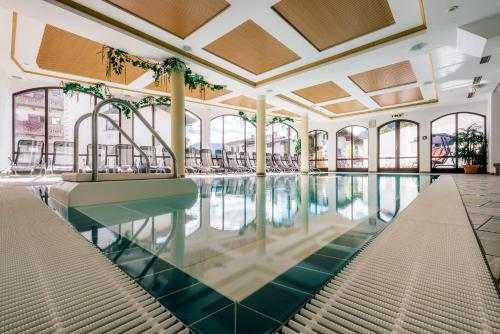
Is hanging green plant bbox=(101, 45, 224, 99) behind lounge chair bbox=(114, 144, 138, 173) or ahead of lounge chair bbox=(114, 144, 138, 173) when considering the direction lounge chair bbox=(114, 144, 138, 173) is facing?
ahead

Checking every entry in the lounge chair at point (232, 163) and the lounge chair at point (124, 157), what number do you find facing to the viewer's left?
0

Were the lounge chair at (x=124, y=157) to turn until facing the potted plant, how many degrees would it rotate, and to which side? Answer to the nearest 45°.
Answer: approximately 45° to its left

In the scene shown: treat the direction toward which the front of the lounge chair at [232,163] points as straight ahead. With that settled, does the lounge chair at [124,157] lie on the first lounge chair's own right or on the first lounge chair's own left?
on the first lounge chair's own right

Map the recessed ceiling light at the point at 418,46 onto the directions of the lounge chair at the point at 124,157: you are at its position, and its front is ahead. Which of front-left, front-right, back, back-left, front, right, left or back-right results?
front-left

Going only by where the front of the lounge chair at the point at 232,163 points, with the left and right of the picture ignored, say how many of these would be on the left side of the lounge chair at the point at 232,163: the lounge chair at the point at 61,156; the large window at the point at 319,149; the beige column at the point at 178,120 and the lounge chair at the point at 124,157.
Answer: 1

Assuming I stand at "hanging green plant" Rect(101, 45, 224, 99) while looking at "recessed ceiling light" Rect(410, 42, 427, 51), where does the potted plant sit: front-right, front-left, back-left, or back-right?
front-left

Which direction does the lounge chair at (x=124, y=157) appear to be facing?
toward the camera

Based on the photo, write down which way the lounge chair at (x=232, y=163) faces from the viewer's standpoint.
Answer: facing the viewer and to the right of the viewer

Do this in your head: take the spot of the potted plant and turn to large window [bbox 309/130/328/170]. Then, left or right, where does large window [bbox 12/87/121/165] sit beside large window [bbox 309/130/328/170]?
left

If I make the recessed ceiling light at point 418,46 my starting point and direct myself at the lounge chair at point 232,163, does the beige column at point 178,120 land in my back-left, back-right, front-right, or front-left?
front-left

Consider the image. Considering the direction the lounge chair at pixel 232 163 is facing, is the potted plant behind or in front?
in front

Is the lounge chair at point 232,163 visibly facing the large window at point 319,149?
no

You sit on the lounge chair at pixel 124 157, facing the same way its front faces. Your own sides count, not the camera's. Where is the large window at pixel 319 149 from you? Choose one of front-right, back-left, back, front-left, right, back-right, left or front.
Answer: left

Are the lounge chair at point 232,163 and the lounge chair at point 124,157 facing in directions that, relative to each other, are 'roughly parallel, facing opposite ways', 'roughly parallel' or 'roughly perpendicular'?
roughly parallel

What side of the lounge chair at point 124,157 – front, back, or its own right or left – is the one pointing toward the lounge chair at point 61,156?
right

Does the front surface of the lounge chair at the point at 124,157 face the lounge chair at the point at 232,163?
no

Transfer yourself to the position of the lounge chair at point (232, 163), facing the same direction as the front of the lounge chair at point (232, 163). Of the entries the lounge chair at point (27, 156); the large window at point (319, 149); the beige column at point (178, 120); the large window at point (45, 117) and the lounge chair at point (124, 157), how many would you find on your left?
1
